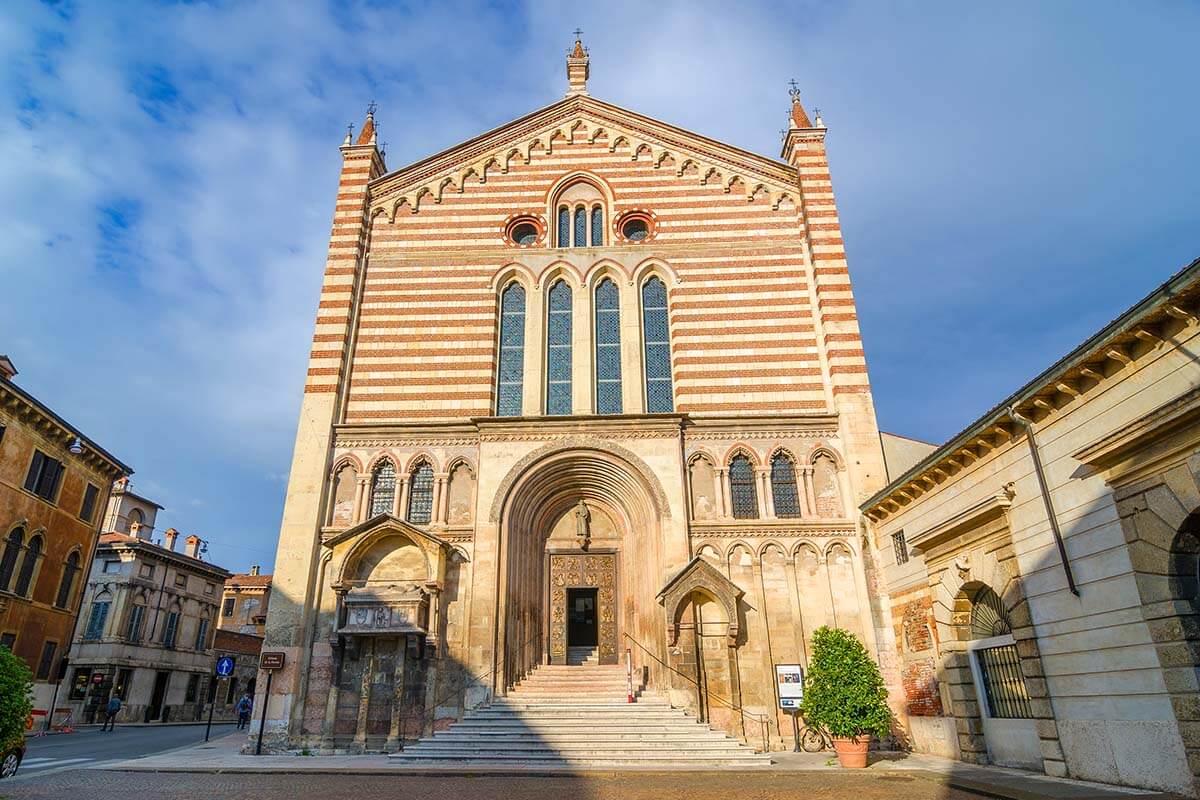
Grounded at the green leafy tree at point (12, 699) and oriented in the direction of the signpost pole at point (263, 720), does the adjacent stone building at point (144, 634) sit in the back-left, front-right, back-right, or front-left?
front-left

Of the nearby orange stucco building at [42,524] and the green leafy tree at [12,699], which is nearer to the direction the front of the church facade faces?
the green leafy tree

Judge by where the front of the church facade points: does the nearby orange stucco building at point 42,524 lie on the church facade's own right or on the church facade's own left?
on the church facade's own right

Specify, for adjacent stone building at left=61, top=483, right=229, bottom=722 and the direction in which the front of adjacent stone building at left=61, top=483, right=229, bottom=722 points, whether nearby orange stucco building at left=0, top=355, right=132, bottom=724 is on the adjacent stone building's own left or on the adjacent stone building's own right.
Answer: on the adjacent stone building's own right

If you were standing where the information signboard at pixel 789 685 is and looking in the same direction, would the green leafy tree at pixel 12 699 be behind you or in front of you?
in front

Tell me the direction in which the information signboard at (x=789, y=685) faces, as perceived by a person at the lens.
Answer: facing the viewer

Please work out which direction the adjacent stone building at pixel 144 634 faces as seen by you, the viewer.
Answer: facing the viewer and to the right of the viewer

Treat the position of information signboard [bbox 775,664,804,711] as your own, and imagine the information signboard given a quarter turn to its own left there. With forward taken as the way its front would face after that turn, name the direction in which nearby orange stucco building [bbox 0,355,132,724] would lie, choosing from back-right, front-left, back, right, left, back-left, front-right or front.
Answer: back

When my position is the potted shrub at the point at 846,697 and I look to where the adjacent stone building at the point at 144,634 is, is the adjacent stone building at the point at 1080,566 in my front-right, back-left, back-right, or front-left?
back-left

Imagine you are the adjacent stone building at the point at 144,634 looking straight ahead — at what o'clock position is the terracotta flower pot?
The terracotta flower pot is roughly at 1 o'clock from the adjacent stone building.

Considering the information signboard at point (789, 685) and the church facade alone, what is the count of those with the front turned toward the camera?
2

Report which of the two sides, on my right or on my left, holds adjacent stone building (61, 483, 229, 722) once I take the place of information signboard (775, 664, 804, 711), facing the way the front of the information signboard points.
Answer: on my right
